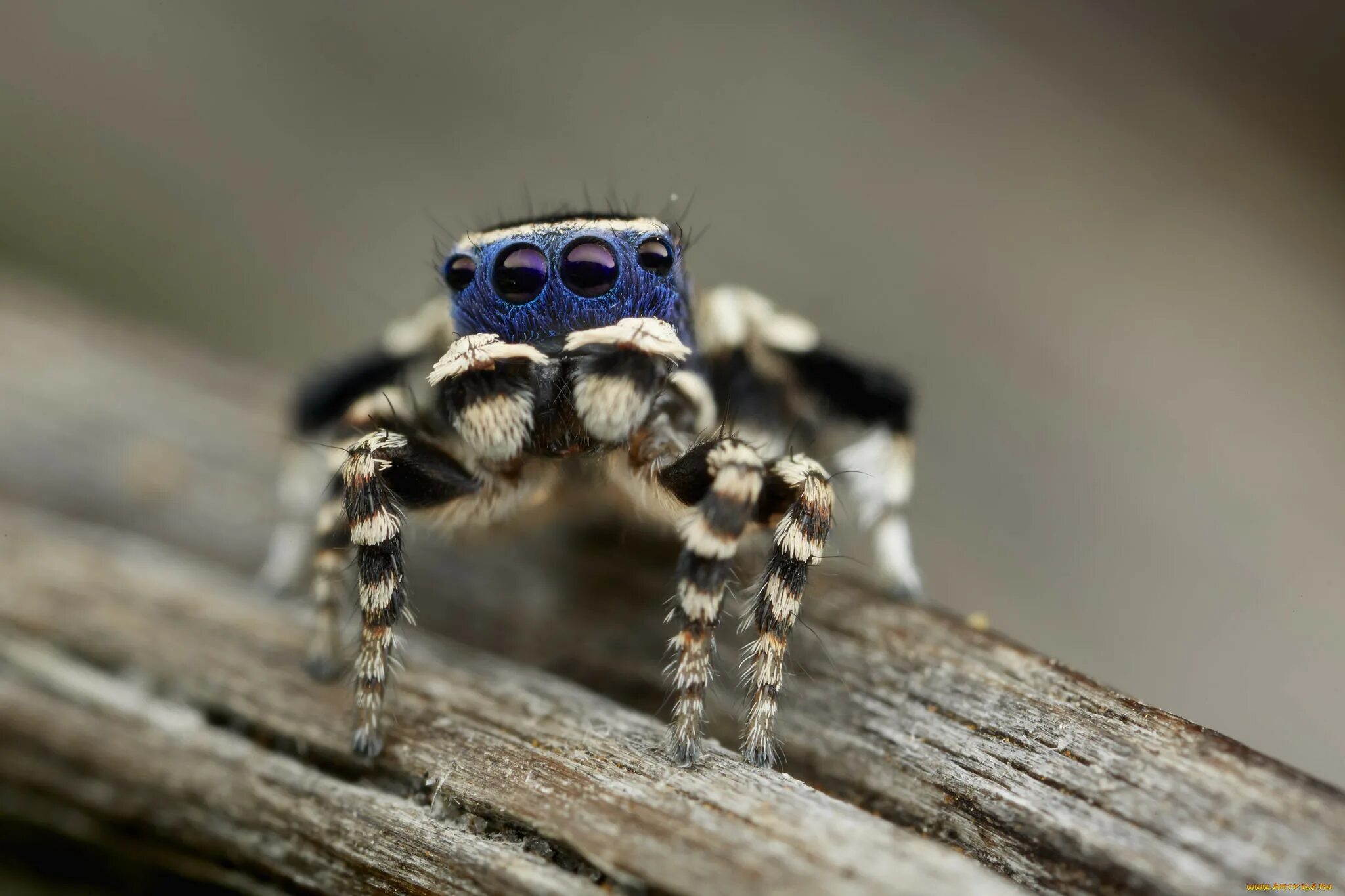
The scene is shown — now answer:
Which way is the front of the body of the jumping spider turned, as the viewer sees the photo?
toward the camera
